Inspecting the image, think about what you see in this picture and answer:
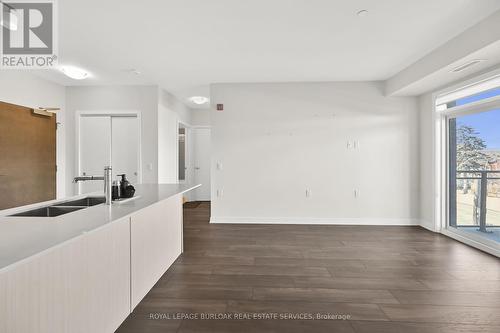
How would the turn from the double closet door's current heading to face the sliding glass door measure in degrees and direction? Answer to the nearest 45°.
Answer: approximately 45° to its left

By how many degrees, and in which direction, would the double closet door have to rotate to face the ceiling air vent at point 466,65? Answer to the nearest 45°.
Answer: approximately 45° to its left

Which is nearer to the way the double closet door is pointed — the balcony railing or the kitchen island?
the kitchen island

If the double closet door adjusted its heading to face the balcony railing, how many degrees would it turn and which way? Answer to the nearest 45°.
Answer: approximately 45° to its left

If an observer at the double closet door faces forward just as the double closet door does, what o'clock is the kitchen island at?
The kitchen island is roughly at 12 o'clock from the double closet door.

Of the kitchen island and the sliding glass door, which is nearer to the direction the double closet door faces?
the kitchen island

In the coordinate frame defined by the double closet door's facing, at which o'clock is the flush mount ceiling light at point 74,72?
The flush mount ceiling light is roughly at 1 o'clock from the double closet door.

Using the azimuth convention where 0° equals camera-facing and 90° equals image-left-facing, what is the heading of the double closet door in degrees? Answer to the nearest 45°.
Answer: approximately 0°
